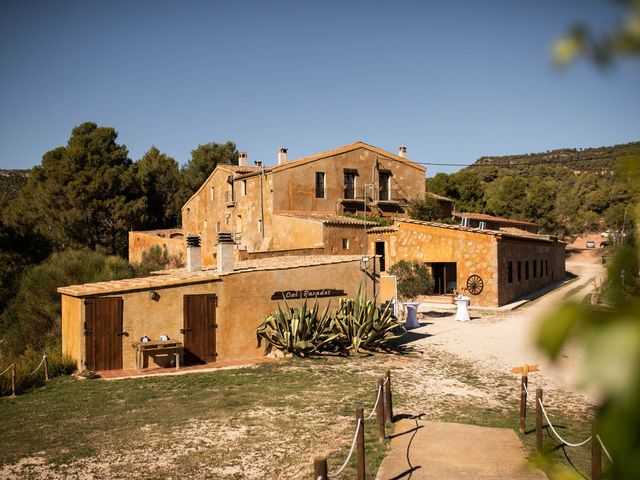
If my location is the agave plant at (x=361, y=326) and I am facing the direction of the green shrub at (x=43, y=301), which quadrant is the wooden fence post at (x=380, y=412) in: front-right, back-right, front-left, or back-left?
back-left

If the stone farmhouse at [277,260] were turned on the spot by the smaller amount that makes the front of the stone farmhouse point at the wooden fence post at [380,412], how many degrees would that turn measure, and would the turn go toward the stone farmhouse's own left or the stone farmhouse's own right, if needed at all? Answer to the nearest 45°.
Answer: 0° — it already faces it

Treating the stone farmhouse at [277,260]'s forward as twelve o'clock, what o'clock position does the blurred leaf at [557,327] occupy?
The blurred leaf is roughly at 12 o'clock from the stone farmhouse.

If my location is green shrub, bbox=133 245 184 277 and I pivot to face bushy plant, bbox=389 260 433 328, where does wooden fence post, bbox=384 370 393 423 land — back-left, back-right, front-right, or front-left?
front-right

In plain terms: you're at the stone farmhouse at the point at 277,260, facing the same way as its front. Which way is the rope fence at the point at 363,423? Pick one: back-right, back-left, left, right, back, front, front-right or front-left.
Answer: front

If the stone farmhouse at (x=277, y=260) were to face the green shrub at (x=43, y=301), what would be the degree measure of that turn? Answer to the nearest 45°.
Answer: approximately 90° to its right

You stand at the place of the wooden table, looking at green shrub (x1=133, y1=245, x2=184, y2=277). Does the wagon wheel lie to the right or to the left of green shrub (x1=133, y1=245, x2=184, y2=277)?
right

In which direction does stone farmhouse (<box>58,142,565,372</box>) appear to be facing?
toward the camera

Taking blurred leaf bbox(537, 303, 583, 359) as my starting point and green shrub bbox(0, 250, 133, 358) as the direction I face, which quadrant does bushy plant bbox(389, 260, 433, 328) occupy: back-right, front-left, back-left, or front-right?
front-right

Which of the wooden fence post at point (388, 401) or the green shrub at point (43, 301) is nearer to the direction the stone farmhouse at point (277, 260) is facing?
the wooden fence post

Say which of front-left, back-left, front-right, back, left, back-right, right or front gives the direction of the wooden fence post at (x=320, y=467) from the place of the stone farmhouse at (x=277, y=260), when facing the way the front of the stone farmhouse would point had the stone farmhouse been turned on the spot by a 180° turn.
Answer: back

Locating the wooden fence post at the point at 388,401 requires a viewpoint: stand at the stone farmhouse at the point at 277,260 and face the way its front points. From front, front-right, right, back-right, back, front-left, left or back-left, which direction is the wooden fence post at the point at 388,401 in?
front
